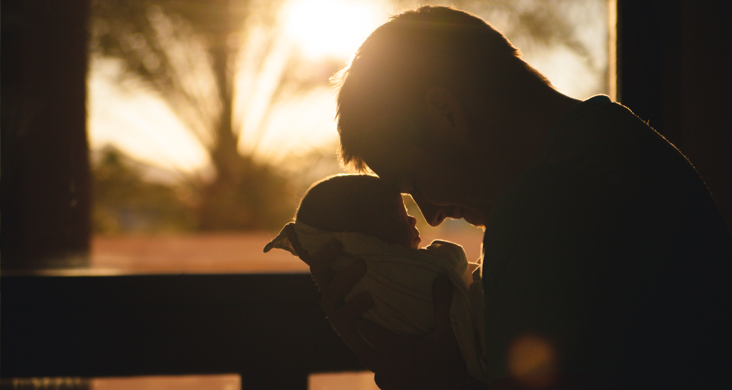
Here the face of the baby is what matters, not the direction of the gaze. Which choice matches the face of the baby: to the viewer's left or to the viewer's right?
to the viewer's right

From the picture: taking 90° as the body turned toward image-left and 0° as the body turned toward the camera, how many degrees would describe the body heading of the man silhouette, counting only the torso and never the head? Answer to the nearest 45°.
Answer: approximately 90°

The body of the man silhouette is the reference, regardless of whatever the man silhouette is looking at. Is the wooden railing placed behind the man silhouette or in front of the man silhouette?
in front
